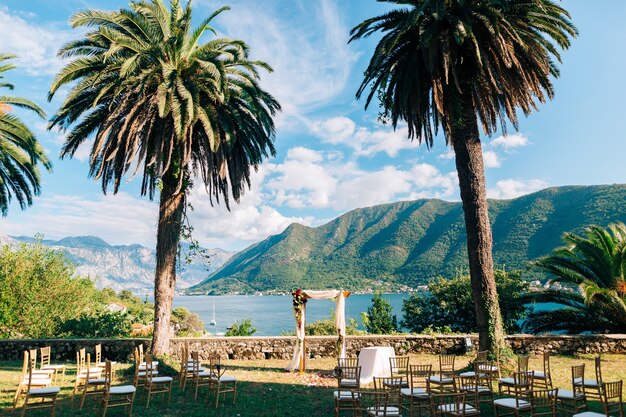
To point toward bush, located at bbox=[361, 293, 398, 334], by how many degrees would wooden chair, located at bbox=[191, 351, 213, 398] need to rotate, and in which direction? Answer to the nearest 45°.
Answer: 0° — it already faces it

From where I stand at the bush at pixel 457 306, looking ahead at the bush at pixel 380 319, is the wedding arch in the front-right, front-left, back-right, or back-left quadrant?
front-left

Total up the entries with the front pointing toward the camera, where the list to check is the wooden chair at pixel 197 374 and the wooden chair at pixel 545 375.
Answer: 0

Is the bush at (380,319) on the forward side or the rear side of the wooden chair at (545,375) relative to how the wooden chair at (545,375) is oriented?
on the forward side

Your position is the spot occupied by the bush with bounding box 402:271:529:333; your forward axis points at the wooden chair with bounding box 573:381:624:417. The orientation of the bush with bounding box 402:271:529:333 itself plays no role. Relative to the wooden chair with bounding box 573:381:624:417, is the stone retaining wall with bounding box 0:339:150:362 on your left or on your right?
right

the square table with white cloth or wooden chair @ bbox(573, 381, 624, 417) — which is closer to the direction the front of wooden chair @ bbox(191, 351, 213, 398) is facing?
the square table with white cloth

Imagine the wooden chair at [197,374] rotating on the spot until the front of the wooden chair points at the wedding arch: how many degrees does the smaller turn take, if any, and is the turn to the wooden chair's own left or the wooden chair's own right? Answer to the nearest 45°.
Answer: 0° — it already faces it

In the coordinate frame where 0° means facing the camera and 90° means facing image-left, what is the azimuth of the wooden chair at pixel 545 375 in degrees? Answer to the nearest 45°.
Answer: approximately 135°

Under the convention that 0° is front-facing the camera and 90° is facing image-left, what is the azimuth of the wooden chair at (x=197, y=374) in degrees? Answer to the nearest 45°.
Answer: approximately 225°
